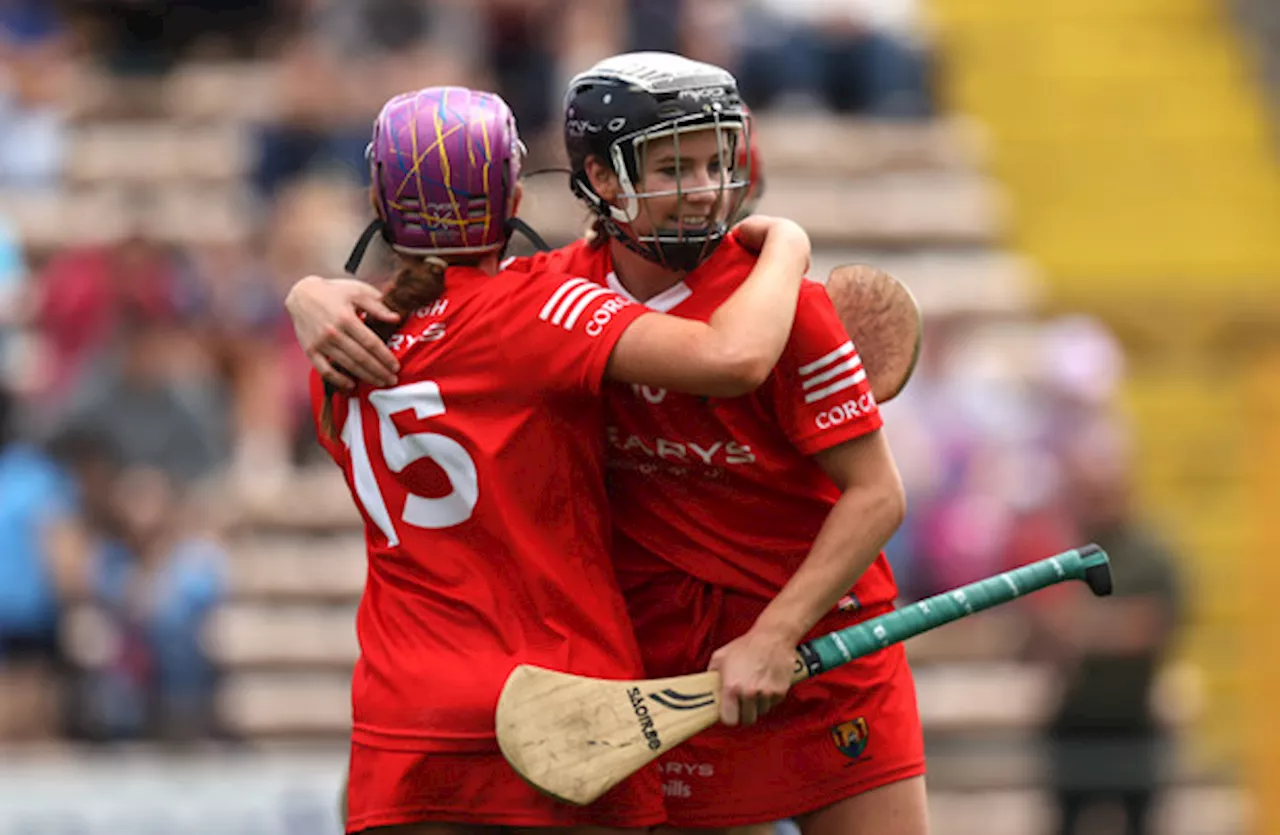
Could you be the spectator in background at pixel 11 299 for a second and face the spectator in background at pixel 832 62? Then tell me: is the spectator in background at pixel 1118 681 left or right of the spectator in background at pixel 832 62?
right

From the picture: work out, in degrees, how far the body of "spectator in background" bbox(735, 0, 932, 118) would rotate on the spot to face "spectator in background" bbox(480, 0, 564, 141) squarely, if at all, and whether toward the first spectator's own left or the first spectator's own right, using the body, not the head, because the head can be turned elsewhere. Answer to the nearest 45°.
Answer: approximately 45° to the first spectator's own right

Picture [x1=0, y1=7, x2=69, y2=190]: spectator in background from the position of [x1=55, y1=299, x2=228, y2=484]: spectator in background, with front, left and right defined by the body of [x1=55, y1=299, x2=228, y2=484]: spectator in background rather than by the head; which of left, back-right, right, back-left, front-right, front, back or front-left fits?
back

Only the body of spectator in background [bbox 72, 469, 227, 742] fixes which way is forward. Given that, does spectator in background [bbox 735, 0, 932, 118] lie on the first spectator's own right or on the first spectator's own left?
on the first spectator's own left

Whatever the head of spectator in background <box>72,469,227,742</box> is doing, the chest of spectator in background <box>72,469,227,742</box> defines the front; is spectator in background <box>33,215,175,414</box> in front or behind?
behind

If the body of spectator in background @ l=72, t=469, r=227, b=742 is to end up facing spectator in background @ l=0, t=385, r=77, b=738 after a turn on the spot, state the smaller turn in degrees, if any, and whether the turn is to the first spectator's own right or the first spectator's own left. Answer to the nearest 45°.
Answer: approximately 90° to the first spectator's own right

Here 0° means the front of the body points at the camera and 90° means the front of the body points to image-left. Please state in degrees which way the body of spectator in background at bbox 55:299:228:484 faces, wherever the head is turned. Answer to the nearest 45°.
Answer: approximately 0°

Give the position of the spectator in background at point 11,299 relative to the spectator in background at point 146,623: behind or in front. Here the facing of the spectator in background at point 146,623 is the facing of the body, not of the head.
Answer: behind
